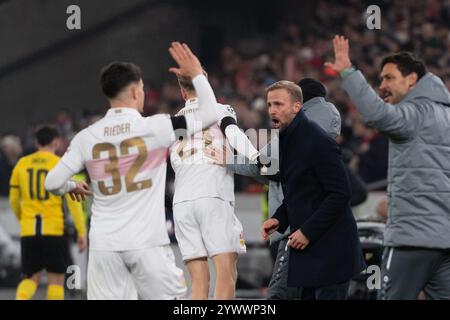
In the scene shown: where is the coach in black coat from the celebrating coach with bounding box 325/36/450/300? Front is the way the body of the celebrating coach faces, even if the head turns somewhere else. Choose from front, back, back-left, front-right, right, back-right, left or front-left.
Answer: front

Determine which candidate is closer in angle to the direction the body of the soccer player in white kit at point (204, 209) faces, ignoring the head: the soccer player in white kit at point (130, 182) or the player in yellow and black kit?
the player in yellow and black kit

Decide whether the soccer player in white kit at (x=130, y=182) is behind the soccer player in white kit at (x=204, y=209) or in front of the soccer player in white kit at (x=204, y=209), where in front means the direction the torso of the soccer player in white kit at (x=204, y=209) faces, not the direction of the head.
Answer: behind

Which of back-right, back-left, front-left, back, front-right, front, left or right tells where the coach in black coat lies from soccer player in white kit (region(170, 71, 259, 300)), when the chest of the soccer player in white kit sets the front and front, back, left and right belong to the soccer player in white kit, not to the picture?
back-right

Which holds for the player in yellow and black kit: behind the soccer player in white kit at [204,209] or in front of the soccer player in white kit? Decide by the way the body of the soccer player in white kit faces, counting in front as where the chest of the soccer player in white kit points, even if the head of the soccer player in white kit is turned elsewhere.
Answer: in front

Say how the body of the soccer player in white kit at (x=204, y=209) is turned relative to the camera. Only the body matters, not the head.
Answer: away from the camera

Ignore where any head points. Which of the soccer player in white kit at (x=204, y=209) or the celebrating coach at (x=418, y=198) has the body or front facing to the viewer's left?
the celebrating coach

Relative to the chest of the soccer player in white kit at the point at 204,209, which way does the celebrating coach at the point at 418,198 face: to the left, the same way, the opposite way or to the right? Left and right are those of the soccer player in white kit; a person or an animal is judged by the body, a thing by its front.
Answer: to the left

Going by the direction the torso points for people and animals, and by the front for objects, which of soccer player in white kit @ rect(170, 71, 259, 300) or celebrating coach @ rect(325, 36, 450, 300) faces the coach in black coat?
the celebrating coach

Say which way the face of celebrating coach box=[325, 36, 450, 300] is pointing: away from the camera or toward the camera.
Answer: toward the camera

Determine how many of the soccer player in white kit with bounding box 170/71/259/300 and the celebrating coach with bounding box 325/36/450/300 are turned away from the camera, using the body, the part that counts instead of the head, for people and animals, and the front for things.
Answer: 1

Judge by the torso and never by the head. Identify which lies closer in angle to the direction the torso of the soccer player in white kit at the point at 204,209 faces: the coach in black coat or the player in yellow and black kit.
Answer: the player in yellow and black kit

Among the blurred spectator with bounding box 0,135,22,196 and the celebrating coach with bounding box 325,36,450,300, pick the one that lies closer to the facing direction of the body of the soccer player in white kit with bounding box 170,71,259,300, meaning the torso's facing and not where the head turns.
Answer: the blurred spectator

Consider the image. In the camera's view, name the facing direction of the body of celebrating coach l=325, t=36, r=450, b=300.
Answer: to the viewer's left
